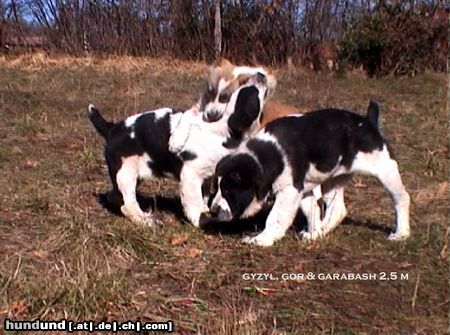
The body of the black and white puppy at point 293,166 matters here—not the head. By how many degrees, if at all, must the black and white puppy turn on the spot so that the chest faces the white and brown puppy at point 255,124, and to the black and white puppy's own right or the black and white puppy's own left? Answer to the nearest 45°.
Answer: approximately 45° to the black and white puppy's own right

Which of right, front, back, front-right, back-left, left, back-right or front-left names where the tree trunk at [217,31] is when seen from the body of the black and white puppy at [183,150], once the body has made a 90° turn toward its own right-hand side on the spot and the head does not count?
back

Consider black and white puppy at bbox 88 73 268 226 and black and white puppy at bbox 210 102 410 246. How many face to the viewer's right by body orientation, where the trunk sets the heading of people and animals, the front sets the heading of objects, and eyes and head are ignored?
1

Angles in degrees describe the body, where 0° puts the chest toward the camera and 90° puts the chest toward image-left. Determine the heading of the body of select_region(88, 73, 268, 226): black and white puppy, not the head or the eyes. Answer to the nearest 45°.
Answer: approximately 270°

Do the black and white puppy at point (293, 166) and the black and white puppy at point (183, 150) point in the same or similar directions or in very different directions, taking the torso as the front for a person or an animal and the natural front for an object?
very different directions

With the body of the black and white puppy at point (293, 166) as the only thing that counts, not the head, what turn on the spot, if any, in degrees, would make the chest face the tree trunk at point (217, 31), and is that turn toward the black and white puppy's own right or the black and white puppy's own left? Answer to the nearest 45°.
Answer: approximately 90° to the black and white puppy's own right

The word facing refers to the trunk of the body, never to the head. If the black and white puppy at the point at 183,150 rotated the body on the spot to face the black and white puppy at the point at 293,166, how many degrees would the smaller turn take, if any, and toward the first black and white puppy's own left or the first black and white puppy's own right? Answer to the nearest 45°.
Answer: approximately 45° to the first black and white puppy's own right

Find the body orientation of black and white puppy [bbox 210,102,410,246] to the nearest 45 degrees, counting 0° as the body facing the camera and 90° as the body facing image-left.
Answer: approximately 90°
